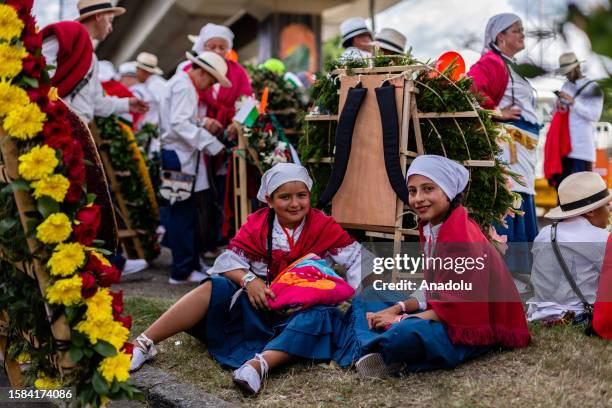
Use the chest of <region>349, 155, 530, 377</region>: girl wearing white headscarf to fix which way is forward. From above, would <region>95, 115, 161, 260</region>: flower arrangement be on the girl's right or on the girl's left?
on the girl's right

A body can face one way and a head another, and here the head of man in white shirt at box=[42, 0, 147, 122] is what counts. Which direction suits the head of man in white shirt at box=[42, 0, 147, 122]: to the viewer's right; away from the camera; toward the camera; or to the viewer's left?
to the viewer's right

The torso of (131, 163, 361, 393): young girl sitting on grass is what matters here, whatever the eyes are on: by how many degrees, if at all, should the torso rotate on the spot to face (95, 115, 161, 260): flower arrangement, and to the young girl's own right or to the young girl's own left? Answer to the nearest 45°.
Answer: approximately 180°

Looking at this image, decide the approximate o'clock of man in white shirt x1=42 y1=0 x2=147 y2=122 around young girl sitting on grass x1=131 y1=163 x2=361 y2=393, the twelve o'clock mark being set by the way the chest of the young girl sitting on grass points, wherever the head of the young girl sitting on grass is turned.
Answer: The man in white shirt is roughly at 5 o'clock from the young girl sitting on grass.
